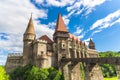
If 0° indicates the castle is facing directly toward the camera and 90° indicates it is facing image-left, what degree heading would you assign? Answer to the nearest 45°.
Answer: approximately 315°
